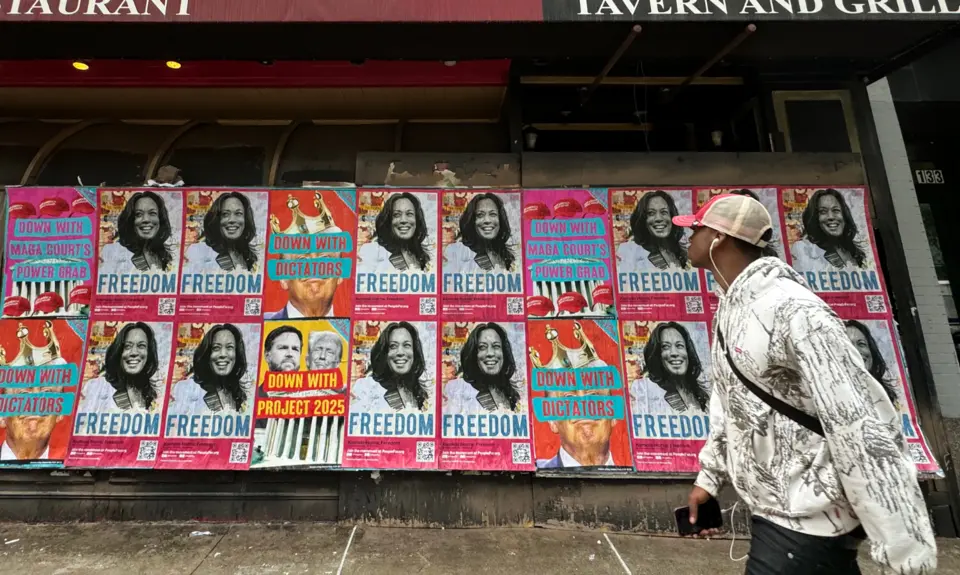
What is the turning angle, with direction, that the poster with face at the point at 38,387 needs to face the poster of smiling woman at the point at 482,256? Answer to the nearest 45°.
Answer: approximately 45° to its left

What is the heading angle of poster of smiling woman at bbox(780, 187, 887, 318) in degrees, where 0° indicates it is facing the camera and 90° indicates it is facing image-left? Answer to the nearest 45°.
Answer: approximately 0°

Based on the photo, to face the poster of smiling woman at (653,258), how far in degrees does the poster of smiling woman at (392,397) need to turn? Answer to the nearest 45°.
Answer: approximately 90° to its left

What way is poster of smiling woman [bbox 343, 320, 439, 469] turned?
toward the camera

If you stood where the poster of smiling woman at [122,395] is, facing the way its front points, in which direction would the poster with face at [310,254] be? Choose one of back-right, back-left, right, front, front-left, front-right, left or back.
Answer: front-left

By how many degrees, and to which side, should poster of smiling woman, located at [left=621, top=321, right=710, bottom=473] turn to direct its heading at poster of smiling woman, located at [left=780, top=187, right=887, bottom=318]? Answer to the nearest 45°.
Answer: approximately 90° to its left

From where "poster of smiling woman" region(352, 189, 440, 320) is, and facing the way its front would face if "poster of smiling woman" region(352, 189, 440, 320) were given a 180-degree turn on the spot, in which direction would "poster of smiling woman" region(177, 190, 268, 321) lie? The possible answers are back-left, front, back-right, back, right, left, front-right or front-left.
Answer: left

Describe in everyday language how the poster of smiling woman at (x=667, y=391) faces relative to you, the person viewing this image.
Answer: facing the viewer

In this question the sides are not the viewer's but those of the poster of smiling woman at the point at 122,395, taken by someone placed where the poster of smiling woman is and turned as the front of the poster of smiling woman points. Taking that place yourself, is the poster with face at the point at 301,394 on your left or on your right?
on your left

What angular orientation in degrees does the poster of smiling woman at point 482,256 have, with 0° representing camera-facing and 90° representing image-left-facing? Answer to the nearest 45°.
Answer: approximately 0°

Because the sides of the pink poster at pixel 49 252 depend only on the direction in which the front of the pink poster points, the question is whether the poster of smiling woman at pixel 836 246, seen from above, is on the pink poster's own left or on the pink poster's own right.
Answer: on the pink poster's own left

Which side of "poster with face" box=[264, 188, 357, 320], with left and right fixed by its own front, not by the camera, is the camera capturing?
front
